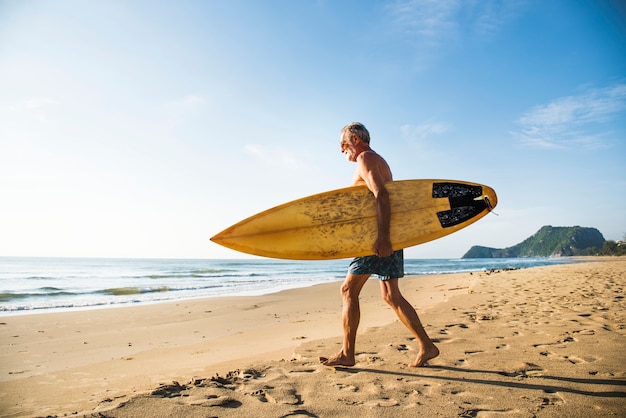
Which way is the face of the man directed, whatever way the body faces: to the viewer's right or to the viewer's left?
to the viewer's left

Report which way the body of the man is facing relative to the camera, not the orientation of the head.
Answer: to the viewer's left
